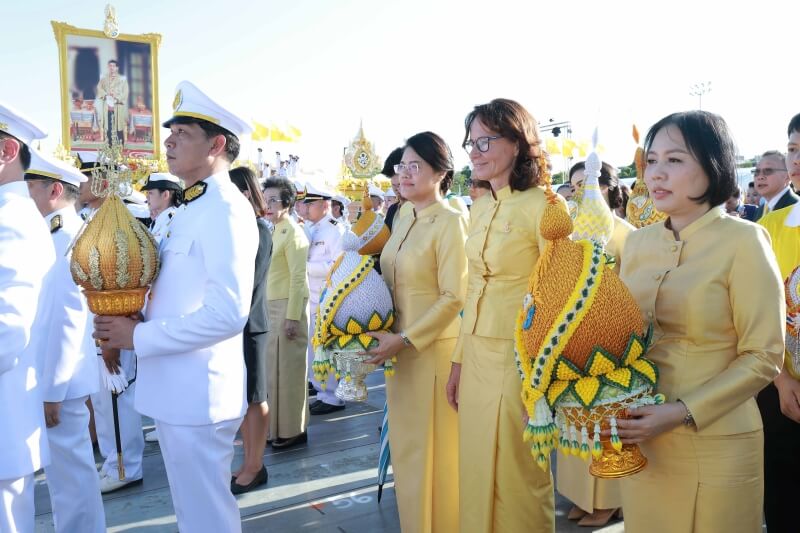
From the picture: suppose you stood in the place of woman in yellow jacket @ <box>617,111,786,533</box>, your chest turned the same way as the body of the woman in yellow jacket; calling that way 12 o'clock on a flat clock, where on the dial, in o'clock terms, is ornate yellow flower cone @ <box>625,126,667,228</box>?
The ornate yellow flower cone is roughly at 4 o'clock from the woman in yellow jacket.

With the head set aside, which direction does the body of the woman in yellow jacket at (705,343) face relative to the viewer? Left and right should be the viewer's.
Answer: facing the viewer and to the left of the viewer

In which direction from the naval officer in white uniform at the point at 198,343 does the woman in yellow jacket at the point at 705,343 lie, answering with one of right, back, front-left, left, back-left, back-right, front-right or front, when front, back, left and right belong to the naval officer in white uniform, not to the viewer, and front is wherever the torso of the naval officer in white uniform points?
back-left

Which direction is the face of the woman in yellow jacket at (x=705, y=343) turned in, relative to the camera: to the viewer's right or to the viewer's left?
to the viewer's left

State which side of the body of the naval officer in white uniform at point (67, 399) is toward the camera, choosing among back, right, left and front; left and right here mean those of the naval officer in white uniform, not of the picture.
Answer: left

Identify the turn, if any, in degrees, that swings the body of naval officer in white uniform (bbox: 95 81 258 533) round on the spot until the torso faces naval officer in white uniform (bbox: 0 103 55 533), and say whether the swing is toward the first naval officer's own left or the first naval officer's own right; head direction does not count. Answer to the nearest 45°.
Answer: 0° — they already face them

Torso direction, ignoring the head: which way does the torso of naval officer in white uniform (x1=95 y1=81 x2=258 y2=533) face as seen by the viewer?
to the viewer's left

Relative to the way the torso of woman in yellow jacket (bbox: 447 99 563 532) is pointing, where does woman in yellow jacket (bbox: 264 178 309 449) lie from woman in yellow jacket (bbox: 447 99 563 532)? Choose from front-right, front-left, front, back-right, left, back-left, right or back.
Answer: right

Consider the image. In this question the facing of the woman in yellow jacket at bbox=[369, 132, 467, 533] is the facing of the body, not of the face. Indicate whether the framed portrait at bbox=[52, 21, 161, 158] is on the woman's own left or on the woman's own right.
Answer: on the woman's own right

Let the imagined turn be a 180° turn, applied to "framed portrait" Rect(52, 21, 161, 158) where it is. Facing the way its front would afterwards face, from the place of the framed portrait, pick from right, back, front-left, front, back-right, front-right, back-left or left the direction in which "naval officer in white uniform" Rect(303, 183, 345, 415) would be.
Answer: back

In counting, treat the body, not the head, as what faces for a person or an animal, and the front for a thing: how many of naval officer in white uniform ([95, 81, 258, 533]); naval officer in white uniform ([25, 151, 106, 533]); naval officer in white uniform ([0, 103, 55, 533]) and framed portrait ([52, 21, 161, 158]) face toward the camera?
1

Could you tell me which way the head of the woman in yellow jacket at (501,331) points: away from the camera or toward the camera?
toward the camera

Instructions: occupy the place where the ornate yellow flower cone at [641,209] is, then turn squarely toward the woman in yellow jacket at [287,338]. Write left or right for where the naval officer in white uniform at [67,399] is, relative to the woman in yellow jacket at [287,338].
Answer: left

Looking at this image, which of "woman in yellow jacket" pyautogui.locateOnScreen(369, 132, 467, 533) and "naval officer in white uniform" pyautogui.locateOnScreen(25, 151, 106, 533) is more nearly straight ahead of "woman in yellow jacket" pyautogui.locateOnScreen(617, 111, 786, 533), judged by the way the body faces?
the naval officer in white uniform

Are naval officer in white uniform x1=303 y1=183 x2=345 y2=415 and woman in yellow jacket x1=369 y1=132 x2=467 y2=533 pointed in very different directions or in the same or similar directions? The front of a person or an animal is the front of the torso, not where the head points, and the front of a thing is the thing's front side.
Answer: same or similar directions
